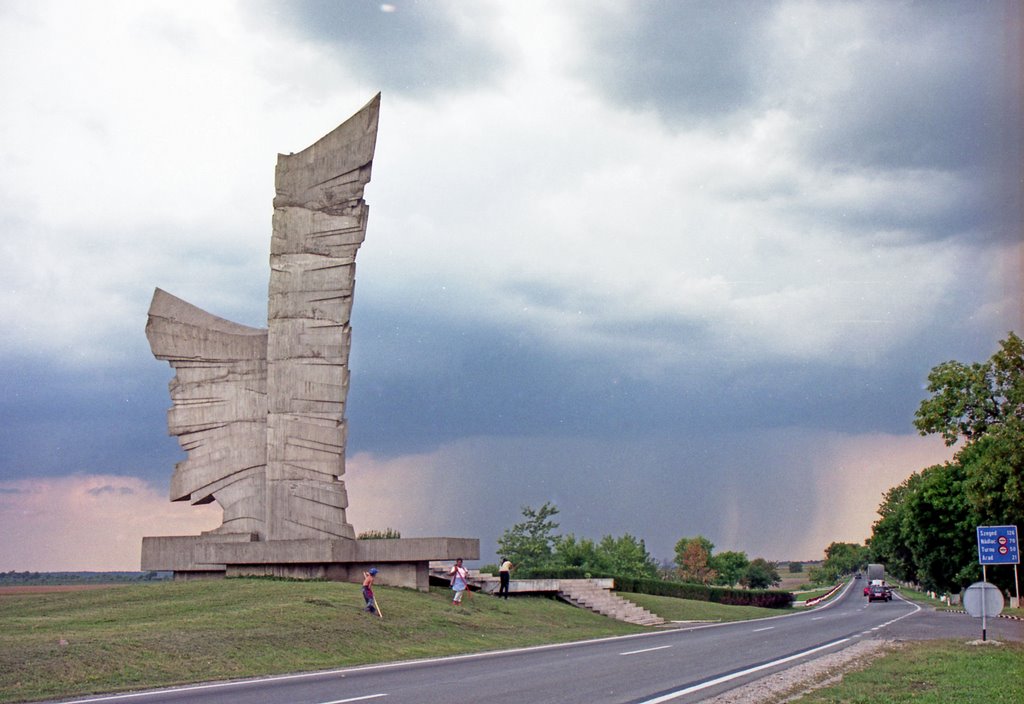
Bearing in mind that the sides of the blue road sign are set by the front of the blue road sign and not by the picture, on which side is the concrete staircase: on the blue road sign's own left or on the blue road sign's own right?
on the blue road sign's own right

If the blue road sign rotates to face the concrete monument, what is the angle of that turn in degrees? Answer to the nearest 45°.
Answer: approximately 90° to its right

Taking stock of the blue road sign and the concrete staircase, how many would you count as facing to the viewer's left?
0

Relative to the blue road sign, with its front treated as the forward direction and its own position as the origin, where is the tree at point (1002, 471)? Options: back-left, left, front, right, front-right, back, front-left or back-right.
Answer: back

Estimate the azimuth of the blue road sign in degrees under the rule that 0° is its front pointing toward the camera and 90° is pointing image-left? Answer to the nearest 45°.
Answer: approximately 0°

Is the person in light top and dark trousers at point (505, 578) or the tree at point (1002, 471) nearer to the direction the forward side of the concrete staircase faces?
the tree

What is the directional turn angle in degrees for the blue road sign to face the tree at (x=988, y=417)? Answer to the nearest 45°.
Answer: approximately 180°

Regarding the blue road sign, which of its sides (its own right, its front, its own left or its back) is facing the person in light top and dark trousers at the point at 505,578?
right

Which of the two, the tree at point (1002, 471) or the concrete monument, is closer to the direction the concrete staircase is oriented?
the tree

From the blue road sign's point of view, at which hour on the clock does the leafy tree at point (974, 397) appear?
The leafy tree is roughly at 6 o'clock from the blue road sign.

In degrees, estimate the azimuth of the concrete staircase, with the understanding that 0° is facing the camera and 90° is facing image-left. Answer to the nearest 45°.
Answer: approximately 315°

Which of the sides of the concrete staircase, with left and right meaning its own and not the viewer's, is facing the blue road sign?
front
